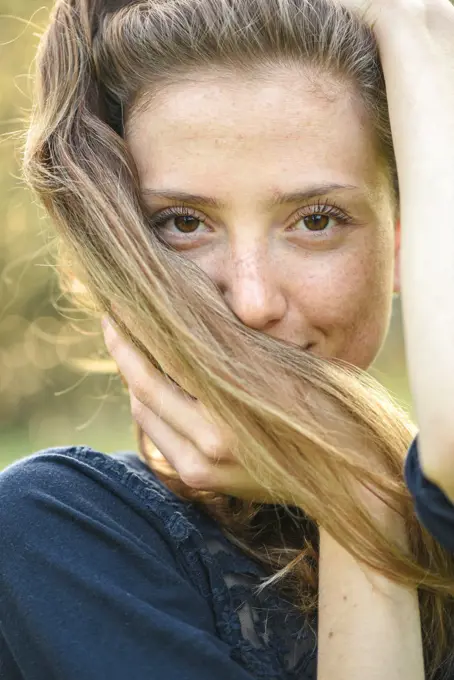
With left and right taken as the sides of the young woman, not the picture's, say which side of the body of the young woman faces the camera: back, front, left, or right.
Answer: front

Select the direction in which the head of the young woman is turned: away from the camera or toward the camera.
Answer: toward the camera
